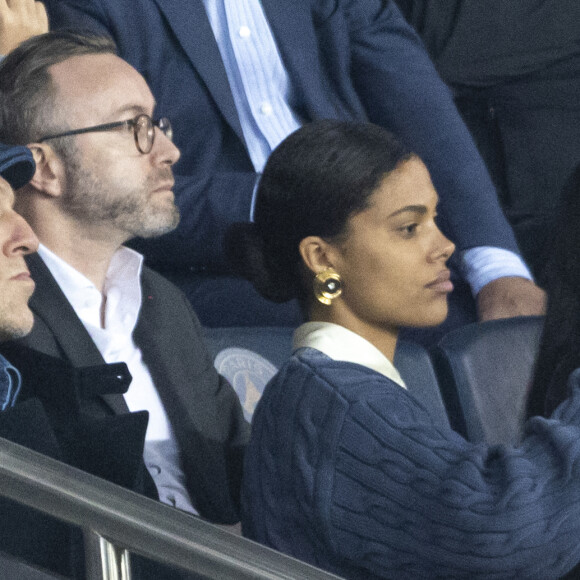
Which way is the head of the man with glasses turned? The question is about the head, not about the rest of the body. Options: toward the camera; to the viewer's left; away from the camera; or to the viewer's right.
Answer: to the viewer's right

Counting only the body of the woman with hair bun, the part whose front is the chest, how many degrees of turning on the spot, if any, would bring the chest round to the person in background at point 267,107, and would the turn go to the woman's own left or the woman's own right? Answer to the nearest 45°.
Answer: approximately 90° to the woman's own left

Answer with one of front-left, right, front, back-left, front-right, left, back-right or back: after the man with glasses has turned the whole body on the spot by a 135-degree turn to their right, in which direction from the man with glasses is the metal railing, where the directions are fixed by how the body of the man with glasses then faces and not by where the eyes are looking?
left

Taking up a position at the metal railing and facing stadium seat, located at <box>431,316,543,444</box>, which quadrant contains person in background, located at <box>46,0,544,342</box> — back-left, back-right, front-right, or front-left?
front-left

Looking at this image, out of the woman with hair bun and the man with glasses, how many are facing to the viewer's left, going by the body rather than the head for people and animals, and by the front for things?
0

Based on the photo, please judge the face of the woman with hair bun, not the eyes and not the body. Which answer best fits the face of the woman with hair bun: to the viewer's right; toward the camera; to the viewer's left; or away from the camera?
to the viewer's right

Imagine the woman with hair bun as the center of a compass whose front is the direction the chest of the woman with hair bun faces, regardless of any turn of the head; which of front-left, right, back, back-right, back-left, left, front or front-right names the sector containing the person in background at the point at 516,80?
left

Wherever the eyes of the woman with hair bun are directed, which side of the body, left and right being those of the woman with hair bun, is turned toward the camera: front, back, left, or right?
right

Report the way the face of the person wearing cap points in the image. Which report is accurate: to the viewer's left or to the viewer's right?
to the viewer's right

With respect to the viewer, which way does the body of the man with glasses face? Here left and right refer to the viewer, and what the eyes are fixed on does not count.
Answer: facing the viewer and to the right of the viewer
